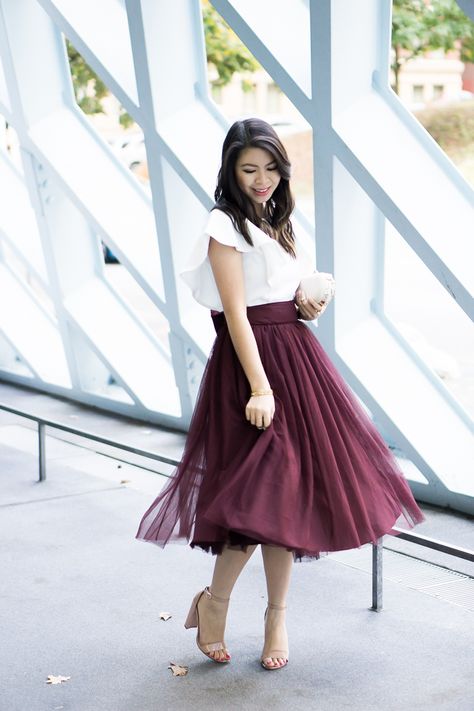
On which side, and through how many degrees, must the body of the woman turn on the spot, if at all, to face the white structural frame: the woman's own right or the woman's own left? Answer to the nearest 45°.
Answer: approximately 135° to the woman's own left

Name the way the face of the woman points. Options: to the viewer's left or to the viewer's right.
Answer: to the viewer's right

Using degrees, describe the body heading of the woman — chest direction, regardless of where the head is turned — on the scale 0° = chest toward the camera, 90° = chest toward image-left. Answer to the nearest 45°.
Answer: approximately 315°
